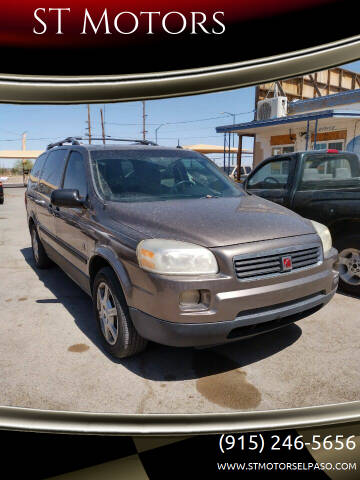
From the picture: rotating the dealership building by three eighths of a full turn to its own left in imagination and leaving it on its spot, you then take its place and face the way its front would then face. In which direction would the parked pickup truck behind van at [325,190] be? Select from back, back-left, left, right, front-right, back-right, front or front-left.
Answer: right

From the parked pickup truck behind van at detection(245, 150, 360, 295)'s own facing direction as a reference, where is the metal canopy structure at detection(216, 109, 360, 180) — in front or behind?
in front

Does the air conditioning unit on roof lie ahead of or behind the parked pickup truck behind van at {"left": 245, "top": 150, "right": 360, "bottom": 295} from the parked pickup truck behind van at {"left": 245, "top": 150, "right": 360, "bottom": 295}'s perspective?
ahead

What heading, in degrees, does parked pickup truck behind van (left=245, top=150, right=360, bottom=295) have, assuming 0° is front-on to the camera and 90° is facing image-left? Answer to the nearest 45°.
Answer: approximately 135°

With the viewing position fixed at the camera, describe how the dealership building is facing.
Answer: facing the viewer and to the left of the viewer
